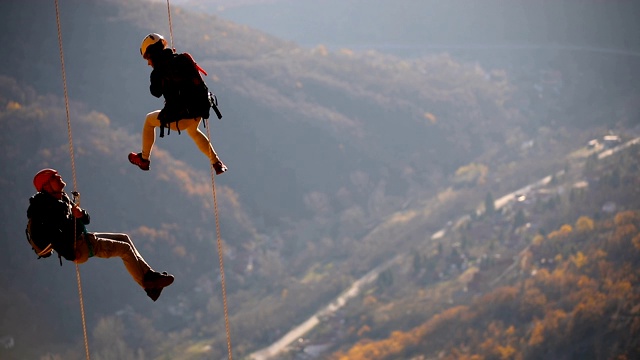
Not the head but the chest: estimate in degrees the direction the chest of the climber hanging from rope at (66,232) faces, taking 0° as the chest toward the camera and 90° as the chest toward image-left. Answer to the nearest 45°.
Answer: approximately 270°

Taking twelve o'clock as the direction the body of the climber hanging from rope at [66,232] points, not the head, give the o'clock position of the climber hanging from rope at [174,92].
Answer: the climber hanging from rope at [174,92] is roughly at 1 o'clock from the climber hanging from rope at [66,232].

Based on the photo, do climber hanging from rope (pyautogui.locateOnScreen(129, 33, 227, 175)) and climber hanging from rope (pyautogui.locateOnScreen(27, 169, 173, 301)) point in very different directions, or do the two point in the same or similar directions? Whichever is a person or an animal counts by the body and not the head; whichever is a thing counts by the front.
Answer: very different directions
